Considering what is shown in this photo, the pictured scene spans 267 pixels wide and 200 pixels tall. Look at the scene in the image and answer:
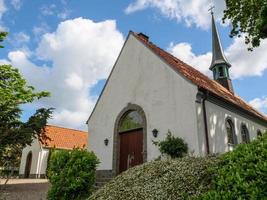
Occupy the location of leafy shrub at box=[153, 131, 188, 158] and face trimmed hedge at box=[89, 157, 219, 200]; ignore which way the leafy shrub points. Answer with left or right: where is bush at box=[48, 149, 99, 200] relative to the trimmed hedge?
right

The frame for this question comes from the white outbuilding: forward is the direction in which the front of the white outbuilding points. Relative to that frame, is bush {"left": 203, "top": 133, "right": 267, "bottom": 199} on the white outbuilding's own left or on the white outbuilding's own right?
on the white outbuilding's own left

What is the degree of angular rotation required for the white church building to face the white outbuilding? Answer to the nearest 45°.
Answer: approximately 90° to its right

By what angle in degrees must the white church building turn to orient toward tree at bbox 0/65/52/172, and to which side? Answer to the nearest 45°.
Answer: approximately 45° to its right

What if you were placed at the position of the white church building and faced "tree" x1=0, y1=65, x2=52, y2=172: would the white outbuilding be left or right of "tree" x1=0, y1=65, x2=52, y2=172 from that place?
right

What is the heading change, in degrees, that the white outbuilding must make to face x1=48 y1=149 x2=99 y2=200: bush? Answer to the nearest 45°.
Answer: approximately 45° to its left

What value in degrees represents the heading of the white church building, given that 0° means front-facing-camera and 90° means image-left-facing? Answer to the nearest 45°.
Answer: approximately 45°

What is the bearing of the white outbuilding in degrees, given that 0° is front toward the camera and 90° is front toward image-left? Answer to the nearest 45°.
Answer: approximately 45°
